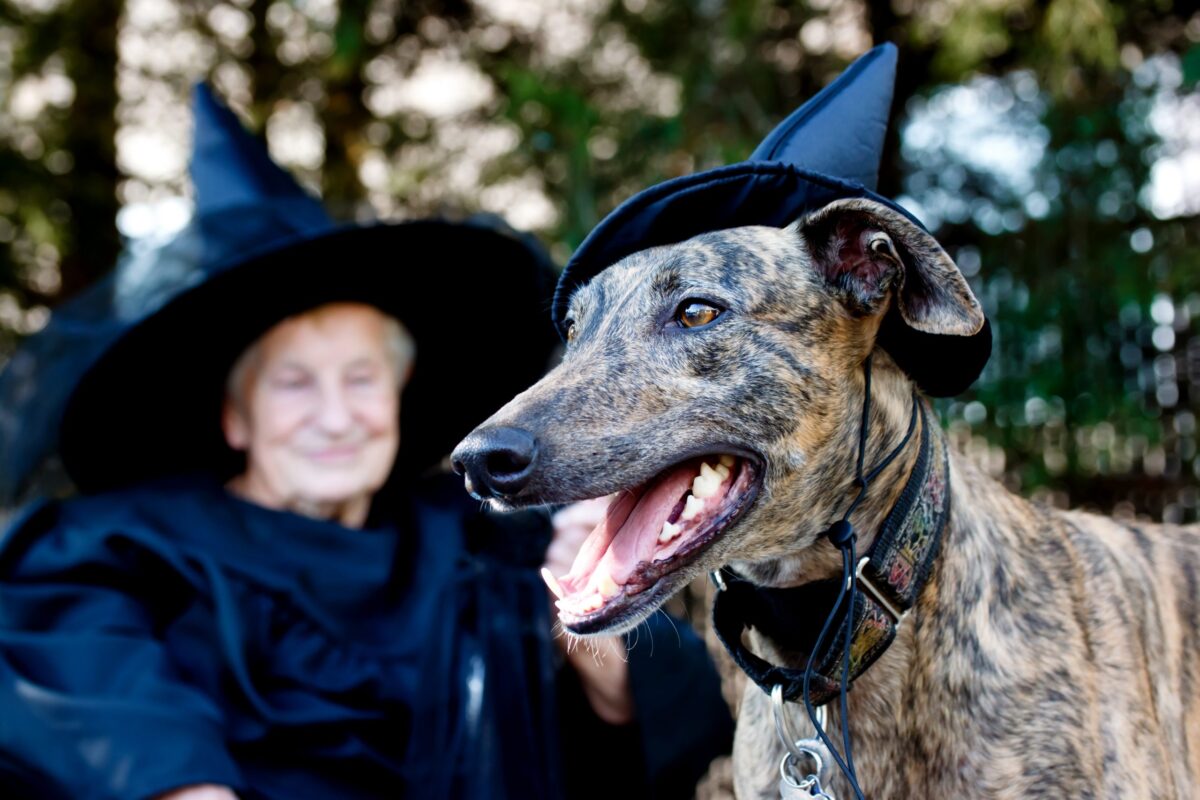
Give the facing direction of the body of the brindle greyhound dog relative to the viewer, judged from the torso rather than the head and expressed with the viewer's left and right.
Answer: facing the viewer and to the left of the viewer

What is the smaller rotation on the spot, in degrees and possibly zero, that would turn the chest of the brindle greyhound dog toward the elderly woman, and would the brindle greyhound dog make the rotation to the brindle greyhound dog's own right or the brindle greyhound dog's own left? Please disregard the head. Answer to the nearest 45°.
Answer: approximately 90° to the brindle greyhound dog's own right
